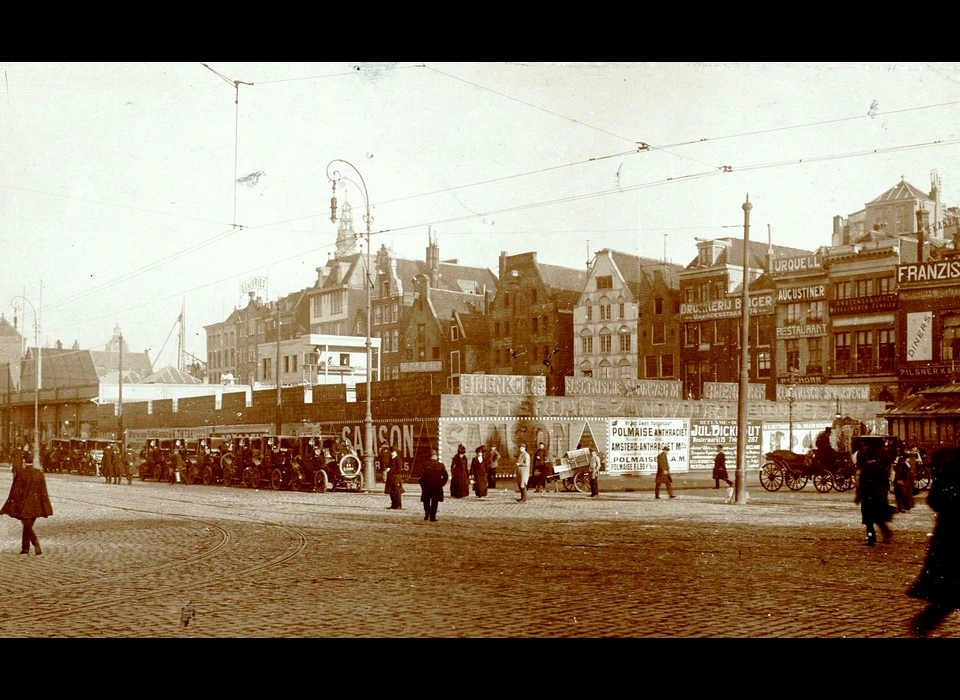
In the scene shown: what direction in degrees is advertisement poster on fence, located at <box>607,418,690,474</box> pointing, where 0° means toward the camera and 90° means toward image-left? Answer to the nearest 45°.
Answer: approximately 0°

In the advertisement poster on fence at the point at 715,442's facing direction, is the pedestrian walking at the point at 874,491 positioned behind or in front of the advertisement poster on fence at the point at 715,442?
in front

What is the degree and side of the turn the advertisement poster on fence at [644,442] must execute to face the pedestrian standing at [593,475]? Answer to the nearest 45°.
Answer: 0° — it already faces them

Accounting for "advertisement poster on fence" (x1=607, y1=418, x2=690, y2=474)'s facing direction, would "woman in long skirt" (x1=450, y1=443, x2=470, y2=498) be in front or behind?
in front

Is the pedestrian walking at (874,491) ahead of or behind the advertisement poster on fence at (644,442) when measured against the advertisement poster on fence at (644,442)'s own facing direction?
ahead

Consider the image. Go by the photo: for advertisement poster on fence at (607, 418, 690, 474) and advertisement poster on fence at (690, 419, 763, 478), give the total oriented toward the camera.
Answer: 2
